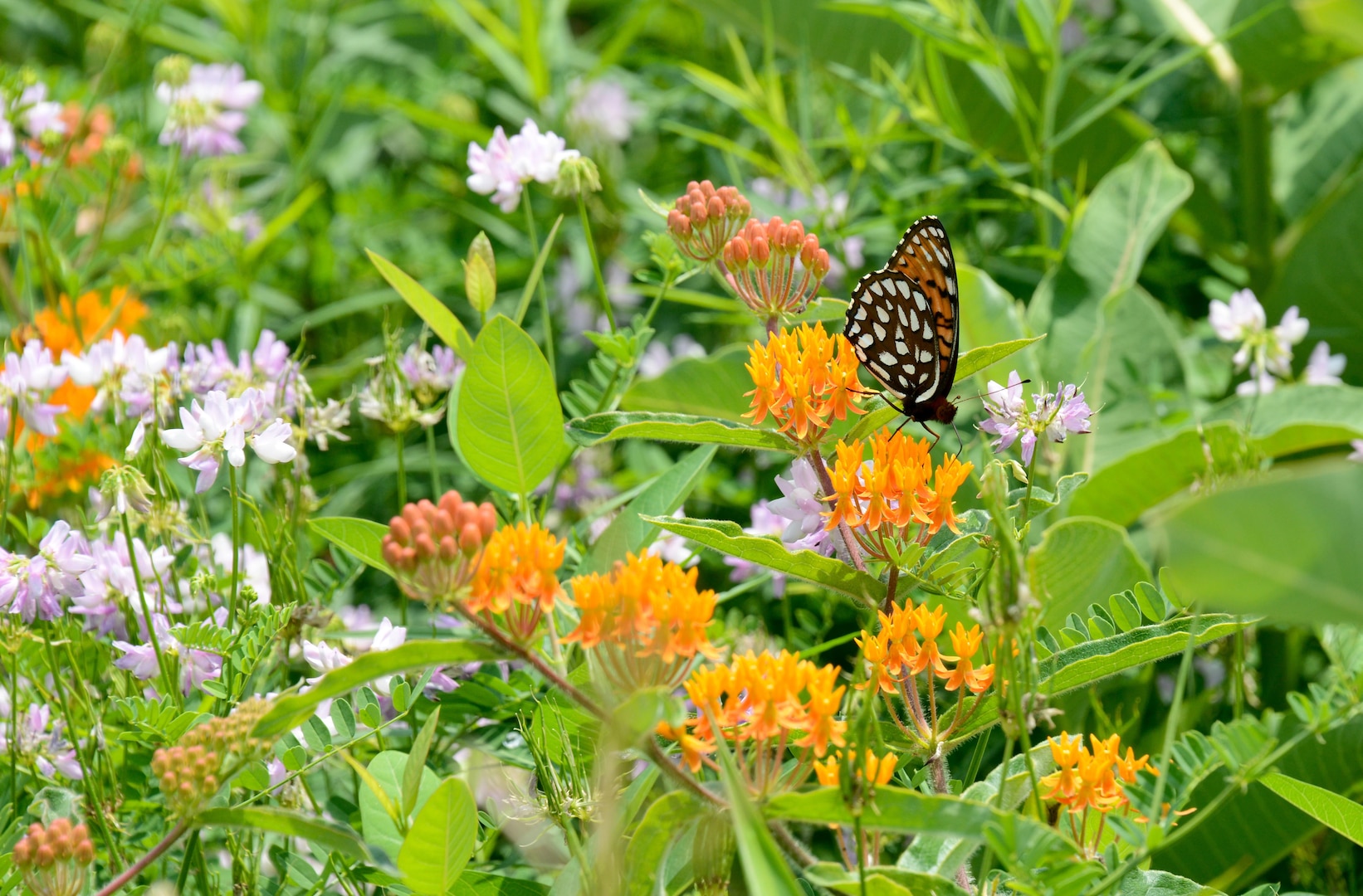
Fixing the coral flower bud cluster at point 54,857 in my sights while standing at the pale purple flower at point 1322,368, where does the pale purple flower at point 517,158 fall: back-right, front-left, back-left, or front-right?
front-right

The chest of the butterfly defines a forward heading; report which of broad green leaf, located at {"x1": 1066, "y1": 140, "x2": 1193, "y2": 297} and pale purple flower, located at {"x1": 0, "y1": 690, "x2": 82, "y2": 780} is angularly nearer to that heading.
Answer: the broad green leaf

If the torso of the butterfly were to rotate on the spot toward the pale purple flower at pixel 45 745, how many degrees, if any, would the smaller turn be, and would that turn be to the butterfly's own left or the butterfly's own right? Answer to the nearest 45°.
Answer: approximately 180°

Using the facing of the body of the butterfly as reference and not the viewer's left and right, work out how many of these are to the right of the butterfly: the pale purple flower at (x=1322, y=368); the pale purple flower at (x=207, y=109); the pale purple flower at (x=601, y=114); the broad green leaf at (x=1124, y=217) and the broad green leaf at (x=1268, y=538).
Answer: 1

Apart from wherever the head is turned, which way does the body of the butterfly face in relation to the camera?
to the viewer's right

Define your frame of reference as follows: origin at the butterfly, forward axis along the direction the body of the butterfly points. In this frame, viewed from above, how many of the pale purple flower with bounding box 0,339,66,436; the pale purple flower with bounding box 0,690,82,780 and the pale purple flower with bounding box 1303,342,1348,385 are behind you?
2

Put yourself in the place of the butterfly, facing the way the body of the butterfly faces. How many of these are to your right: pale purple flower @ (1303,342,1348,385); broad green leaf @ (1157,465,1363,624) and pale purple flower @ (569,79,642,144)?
1

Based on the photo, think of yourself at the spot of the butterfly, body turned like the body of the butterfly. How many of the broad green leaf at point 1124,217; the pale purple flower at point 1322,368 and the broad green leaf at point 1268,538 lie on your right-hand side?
1
